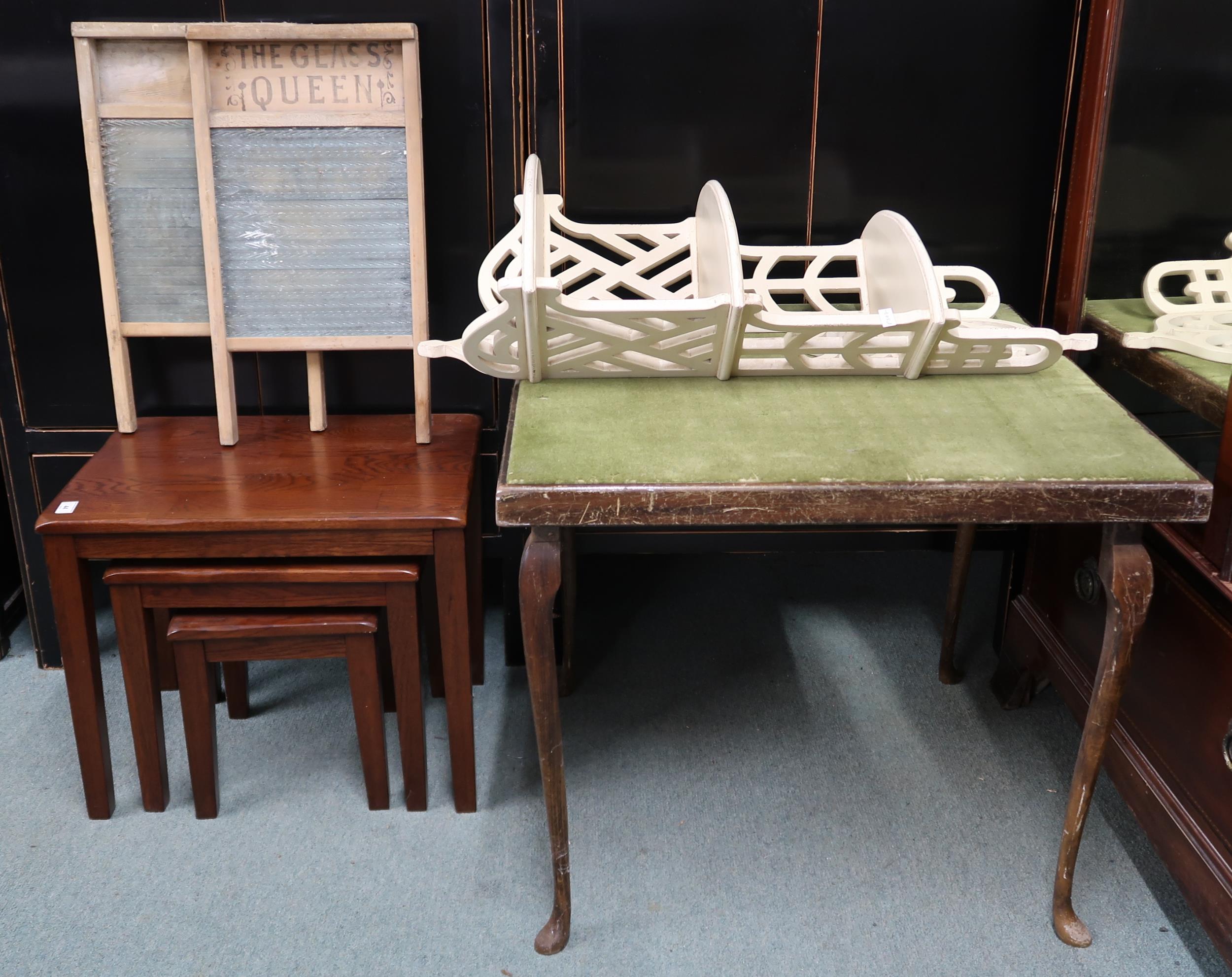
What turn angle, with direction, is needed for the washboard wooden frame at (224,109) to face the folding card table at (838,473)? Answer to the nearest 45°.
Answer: approximately 45° to its left

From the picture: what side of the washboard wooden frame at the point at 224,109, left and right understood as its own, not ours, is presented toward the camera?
front

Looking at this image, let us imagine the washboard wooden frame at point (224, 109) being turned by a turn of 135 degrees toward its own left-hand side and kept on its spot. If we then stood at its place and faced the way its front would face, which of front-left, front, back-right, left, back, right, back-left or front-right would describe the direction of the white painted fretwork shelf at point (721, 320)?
right
